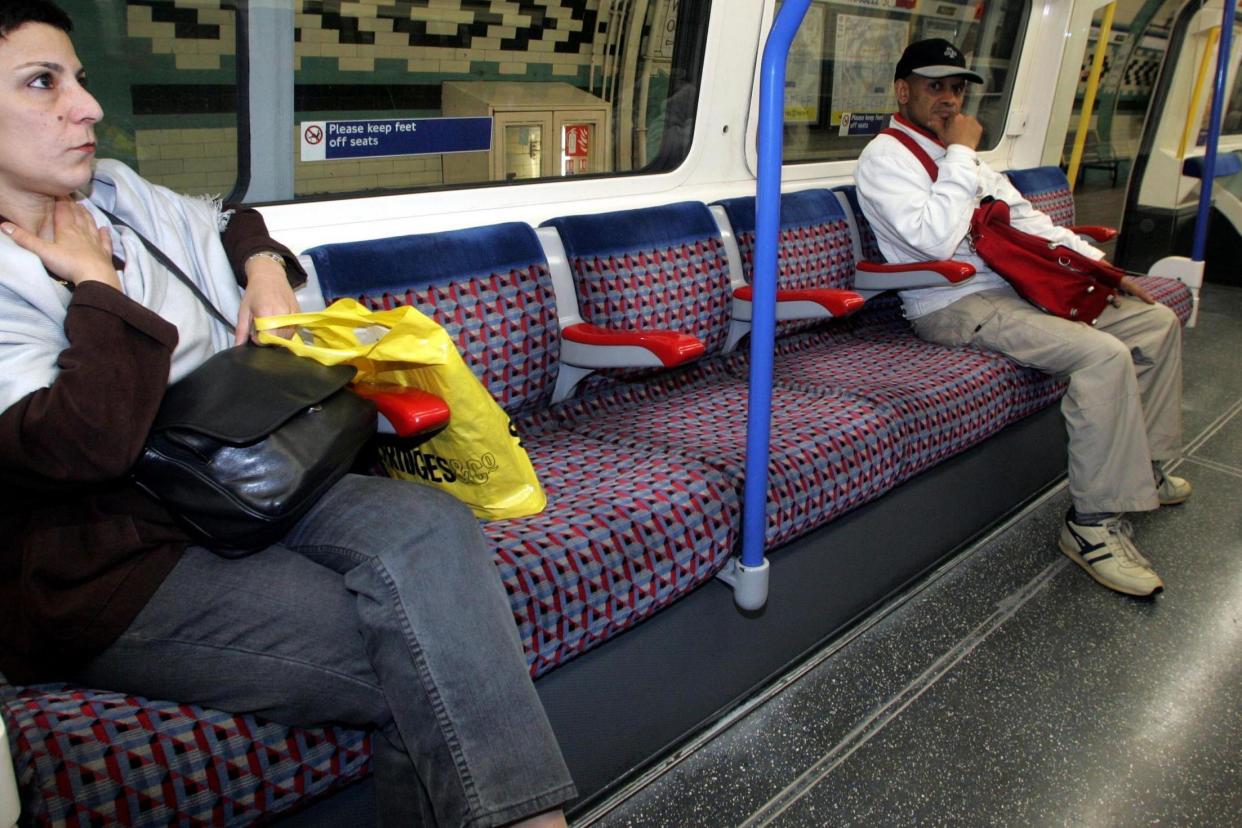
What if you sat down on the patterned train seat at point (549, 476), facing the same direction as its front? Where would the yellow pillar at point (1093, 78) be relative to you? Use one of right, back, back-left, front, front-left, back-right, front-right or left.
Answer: left

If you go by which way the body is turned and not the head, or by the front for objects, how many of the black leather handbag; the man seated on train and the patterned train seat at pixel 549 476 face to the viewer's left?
0

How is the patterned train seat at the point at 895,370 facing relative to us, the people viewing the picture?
facing the viewer and to the right of the viewer

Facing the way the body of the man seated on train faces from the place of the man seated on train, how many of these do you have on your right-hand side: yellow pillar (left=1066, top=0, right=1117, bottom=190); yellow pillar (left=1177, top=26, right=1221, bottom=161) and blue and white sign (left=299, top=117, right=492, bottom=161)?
1

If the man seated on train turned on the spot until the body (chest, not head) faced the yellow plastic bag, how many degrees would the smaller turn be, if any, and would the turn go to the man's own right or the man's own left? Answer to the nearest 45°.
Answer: approximately 90° to the man's own right

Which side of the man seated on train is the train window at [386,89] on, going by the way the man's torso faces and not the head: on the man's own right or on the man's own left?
on the man's own right

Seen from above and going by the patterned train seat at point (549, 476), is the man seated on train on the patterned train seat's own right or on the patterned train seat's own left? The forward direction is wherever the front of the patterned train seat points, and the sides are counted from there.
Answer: on the patterned train seat's own left

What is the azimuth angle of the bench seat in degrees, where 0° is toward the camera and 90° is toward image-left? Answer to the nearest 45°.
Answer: approximately 315°
